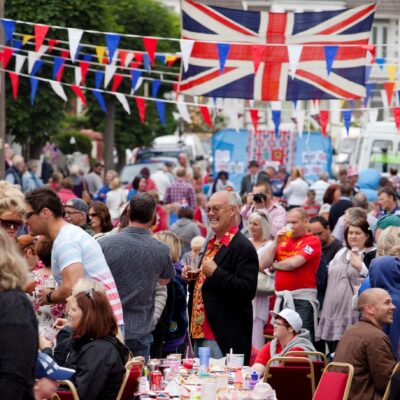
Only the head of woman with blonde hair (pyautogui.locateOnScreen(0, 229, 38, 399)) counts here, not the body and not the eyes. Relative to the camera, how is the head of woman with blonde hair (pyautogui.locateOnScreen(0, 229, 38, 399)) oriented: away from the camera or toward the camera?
away from the camera

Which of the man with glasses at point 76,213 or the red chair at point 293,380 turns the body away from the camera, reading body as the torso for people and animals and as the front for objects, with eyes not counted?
the red chair

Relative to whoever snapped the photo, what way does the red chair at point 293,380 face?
facing away from the viewer

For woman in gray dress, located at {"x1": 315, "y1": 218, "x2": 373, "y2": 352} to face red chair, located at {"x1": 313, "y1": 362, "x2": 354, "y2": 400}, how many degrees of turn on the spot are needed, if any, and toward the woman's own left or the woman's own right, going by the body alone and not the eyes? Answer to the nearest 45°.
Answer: approximately 45° to the woman's own right

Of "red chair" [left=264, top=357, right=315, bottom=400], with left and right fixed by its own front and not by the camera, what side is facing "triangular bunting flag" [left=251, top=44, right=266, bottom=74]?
front

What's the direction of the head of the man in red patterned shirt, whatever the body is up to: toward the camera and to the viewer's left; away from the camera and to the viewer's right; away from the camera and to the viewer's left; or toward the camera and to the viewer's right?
toward the camera and to the viewer's left

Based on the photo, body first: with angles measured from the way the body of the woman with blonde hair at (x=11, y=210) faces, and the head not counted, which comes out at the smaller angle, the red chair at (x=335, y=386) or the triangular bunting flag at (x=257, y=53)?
the red chair

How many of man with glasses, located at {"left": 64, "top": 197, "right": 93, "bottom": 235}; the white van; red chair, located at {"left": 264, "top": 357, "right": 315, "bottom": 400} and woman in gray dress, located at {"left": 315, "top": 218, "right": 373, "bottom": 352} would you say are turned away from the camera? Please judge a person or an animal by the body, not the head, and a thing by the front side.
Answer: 1

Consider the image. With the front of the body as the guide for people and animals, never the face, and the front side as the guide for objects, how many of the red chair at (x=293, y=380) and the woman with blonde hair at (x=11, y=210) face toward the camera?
1
